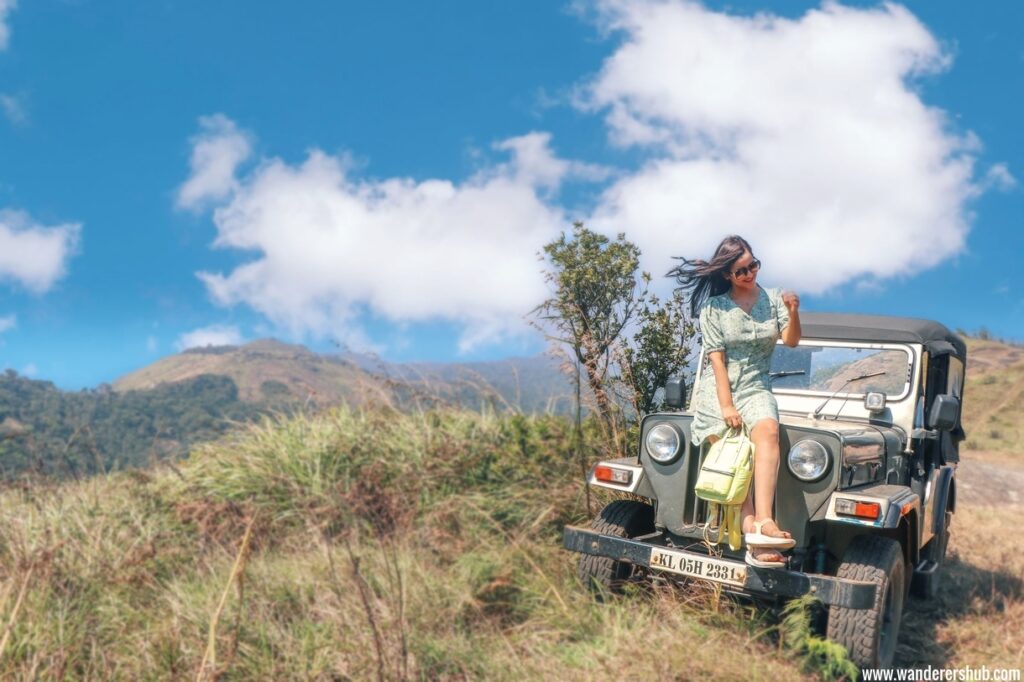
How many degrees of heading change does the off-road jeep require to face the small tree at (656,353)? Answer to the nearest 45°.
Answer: approximately 90° to its right

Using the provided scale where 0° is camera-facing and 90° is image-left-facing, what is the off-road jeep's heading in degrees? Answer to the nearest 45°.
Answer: approximately 45°
